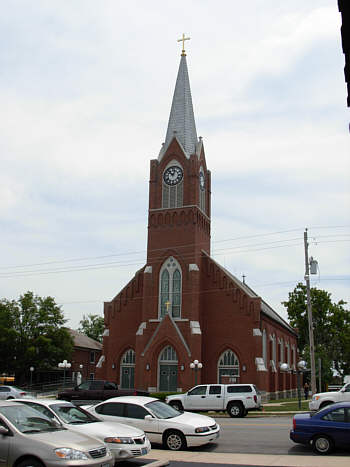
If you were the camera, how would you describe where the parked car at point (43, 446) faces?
facing the viewer and to the right of the viewer

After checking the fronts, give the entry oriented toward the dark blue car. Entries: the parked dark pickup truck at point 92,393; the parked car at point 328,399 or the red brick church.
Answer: the red brick church

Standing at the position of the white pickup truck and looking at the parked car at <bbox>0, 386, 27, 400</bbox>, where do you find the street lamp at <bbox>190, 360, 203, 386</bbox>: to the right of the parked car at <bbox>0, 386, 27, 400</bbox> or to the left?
right

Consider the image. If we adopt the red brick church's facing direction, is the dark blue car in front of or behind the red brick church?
in front

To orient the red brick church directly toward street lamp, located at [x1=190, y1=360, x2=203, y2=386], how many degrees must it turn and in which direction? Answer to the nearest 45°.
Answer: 0° — it already faces it

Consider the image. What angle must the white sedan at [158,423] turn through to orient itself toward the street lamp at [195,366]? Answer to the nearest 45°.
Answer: approximately 135° to its left

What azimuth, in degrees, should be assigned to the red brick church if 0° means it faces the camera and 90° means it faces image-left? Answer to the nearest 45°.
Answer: approximately 0°

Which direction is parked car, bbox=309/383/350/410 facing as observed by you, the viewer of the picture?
facing to the left of the viewer

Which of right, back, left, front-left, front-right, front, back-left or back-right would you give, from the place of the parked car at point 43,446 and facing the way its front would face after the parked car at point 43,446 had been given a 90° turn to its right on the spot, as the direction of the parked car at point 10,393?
back-right

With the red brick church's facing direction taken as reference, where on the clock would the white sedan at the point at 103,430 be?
The white sedan is roughly at 12 o'clock from the red brick church.

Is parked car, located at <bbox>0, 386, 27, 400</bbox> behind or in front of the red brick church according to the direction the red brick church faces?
in front

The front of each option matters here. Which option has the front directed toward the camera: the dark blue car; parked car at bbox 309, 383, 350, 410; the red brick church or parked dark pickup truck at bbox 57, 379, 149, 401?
the red brick church
